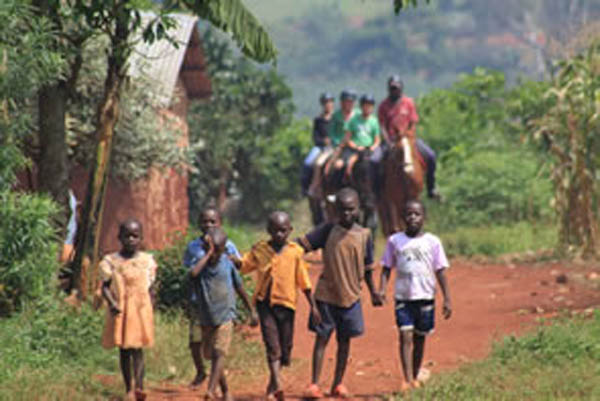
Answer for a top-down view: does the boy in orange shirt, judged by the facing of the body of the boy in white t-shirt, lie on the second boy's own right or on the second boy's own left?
on the second boy's own right

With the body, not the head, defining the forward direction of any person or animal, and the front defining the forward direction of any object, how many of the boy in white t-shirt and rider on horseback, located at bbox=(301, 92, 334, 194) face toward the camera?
2

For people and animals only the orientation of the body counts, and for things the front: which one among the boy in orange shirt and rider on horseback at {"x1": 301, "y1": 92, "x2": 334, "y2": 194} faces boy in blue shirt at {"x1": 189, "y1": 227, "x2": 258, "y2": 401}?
the rider on horseback

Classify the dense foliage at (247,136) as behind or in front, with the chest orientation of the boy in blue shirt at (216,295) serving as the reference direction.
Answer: behind

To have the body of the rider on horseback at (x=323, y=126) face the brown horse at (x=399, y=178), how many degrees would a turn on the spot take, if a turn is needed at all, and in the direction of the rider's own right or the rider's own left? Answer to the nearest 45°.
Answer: approximately 45° to the rider's own left

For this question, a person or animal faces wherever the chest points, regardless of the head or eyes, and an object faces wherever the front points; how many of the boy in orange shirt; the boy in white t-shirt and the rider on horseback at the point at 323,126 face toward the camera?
3

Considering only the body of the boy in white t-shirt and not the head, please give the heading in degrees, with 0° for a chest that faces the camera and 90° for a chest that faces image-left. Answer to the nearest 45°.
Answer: approximately 0°

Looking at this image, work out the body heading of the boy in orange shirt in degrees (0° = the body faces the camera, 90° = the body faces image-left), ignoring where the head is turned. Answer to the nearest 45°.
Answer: approximately 0°

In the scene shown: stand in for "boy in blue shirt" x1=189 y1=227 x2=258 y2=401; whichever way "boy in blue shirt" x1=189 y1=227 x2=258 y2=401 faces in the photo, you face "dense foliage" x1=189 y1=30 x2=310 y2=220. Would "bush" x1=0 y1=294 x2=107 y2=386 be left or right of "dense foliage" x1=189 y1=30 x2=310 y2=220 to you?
left

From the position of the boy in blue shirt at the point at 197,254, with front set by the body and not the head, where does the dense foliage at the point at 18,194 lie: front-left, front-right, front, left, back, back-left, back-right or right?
back-right
